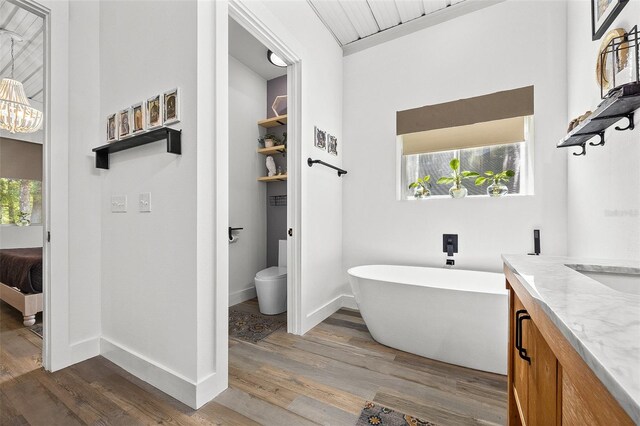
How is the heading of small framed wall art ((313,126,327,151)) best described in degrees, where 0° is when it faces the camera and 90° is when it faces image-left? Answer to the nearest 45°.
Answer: approximately 315°

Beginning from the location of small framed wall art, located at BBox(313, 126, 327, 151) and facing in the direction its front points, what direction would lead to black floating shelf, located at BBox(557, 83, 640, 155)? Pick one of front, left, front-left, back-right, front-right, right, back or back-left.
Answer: front

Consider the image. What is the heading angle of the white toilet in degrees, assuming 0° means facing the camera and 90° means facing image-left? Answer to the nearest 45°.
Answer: approximately 45°

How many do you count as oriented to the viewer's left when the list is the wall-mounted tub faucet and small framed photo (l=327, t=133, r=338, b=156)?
0

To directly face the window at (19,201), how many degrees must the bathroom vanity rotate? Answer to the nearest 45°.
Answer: approximately 45° to its right

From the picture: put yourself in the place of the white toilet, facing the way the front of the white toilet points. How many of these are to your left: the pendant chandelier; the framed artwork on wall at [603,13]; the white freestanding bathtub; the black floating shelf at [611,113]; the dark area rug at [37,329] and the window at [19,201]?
3

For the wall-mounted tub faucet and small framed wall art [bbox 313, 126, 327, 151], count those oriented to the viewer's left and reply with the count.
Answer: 0

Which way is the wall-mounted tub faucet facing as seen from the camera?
toward the camera

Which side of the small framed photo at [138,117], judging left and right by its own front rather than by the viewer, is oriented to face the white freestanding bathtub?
left

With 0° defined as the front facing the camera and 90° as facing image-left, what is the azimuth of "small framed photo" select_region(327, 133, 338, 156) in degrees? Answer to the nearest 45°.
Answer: approximately 315°

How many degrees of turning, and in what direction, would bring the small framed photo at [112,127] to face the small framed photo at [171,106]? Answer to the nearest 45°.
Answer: approximately 45° to its left

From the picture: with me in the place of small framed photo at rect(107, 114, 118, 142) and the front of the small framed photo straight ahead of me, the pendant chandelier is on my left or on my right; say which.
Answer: on my right

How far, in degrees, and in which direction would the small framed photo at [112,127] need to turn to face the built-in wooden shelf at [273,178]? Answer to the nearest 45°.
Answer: approximately 135° to its left
